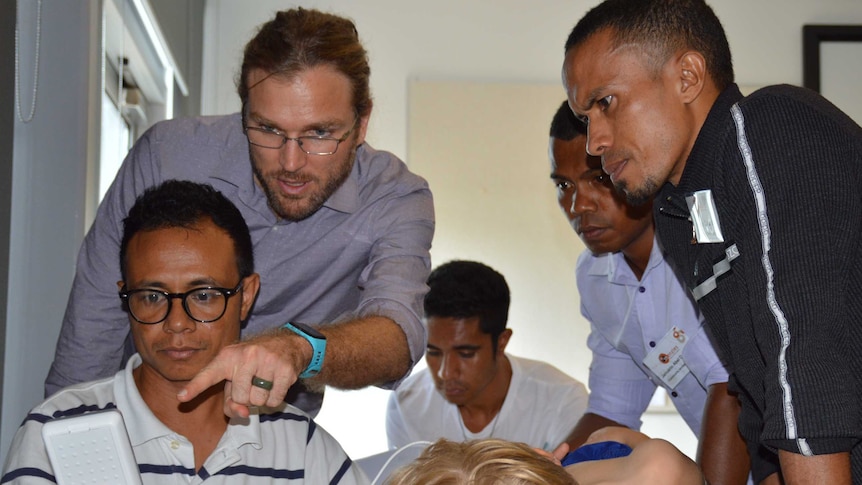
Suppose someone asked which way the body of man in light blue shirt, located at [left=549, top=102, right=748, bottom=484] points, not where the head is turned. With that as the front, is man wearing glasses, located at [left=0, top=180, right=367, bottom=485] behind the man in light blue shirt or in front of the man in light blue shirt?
in front

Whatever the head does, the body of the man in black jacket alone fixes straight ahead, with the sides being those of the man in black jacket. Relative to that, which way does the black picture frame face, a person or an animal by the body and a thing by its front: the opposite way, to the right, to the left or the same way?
to the left

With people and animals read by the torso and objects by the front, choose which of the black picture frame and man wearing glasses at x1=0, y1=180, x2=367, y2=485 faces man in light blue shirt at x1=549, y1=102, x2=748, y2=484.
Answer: the black picture frame

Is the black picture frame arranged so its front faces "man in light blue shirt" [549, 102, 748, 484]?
yes

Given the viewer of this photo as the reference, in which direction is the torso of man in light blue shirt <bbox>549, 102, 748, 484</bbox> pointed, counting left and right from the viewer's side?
facing the viewer and to the left of the viewer

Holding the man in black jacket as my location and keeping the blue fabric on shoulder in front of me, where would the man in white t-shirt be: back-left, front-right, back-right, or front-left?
front-right

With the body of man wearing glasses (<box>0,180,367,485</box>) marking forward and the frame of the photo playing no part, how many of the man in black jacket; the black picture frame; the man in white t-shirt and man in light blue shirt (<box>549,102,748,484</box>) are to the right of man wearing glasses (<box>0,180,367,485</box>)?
0

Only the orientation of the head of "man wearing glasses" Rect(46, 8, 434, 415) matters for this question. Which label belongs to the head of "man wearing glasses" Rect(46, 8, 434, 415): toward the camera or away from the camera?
toward the camera

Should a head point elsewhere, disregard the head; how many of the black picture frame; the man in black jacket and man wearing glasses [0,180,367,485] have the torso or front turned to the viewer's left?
1

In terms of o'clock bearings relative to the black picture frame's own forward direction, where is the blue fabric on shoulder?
The blue fabric on shoulder is roughly at 12 o'clock from the black picture frame.

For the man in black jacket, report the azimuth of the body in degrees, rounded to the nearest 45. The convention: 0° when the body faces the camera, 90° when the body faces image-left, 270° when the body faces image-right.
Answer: approximately 90°

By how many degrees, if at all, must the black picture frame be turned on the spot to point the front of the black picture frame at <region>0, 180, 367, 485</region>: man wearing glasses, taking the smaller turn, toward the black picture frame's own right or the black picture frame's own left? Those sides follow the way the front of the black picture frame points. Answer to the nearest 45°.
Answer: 0° — it already faces them

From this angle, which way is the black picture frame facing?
toward the camera

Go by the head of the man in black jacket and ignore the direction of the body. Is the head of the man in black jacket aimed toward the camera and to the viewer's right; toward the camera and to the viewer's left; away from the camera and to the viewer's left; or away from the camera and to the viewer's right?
toward the camera and to the viewer's left

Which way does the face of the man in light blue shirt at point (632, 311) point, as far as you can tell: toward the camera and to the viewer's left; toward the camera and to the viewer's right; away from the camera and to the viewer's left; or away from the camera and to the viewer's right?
toward the camera and to the viewer's left

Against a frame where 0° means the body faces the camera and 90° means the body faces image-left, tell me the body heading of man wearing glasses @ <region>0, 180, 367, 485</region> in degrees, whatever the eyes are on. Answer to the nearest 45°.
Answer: approximately 0°
